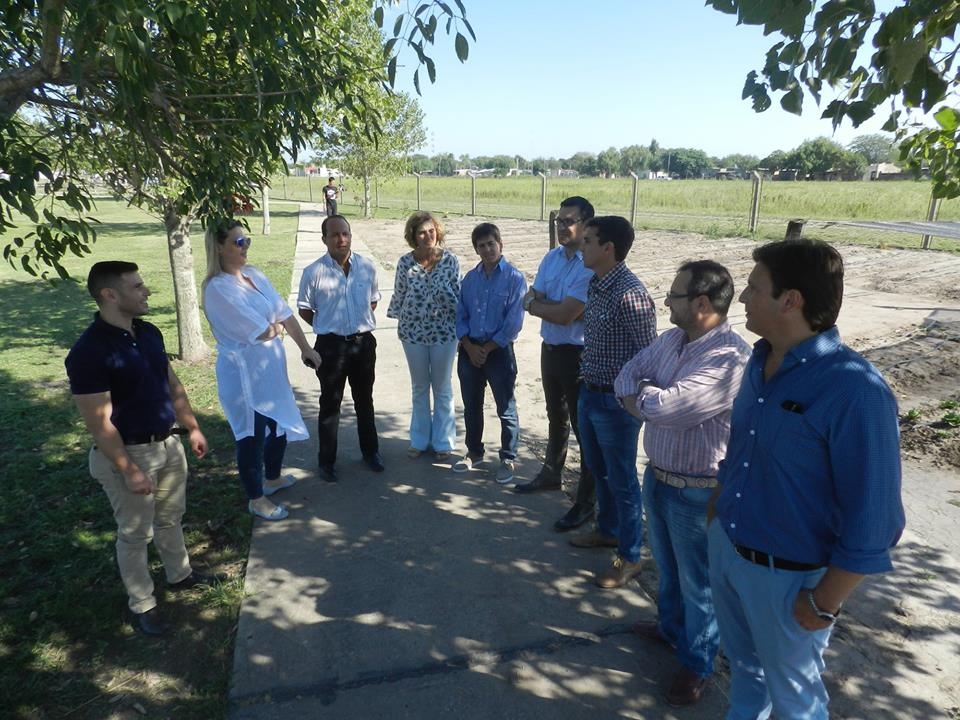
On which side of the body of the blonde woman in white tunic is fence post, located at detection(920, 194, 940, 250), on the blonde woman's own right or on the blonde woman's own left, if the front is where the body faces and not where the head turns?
on the blonde woman's own left

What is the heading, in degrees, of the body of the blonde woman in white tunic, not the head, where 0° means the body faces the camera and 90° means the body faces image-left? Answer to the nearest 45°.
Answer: approximately 315°

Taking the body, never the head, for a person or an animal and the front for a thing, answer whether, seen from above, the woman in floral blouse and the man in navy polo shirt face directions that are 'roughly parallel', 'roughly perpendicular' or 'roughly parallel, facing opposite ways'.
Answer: roughly perpendicular

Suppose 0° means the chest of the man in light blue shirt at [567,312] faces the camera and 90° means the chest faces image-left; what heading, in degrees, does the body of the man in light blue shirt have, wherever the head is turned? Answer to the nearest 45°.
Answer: approximately 45°

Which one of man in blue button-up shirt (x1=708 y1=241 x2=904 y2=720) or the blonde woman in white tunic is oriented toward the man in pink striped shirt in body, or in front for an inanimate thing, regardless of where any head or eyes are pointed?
the blonde woman in white tunic

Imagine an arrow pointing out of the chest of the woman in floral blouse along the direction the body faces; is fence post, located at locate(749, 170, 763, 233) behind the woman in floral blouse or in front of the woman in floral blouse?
behind

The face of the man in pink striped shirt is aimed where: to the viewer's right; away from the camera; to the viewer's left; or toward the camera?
to the viewer's left

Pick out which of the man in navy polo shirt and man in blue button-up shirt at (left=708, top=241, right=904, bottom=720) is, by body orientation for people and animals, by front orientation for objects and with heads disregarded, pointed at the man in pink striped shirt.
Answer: the man in navy polo shirt

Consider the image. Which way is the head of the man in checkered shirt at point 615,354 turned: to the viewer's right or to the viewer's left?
to the viewer's left

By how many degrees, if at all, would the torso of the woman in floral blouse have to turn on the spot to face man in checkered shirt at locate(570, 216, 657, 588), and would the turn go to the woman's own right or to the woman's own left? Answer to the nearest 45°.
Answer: approximately 45° to the woman's own left

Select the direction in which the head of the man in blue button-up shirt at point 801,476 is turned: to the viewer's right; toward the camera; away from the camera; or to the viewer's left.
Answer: to the viewer's left

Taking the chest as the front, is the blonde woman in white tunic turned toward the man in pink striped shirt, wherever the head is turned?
yes
